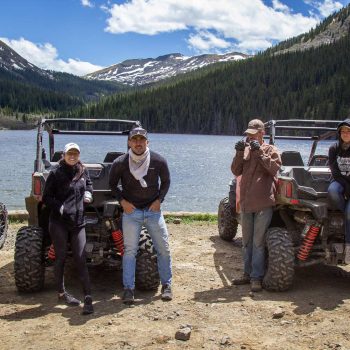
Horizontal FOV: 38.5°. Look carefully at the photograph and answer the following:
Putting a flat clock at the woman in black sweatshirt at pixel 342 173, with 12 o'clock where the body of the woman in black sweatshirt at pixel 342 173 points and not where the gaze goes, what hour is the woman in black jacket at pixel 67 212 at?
the woman in black jacket at pixel 67 212 is roughly at 2 o'clock from the woman in black sweatshirt at pixel 342 173.

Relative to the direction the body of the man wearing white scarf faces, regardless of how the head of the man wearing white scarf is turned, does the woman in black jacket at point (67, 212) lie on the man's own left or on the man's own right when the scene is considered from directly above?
on the man's own right

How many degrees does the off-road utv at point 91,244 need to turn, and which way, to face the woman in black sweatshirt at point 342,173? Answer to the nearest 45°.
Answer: approximately 90° to its right

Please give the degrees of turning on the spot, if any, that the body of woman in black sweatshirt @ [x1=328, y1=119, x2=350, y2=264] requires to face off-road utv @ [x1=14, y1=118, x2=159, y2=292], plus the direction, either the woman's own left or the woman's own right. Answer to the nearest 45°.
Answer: approximately 90° to the woman's own right

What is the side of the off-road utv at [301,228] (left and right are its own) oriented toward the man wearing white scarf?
left

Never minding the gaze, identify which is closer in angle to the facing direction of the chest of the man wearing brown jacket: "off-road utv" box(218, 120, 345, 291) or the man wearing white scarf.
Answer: the man wearing white scarf

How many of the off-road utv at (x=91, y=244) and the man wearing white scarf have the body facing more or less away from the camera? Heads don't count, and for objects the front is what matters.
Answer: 1

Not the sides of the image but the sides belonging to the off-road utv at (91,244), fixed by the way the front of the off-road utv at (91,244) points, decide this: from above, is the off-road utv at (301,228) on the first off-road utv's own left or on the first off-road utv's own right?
on the first off-road utv's own right

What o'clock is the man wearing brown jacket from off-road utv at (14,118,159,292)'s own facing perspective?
The man wearing brown jacket is roughly at 3 o'clock from the off-road utv.

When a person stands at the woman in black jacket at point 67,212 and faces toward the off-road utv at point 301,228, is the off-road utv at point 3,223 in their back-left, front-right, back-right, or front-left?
back-left

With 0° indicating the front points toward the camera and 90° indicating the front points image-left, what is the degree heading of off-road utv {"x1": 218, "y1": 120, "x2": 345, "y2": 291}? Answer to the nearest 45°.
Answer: approximately 135°

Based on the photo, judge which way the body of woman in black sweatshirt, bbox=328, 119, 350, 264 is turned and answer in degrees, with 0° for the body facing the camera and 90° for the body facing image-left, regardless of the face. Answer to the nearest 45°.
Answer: approximately 0°

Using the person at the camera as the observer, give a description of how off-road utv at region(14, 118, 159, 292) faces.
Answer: facing away from the viewer
